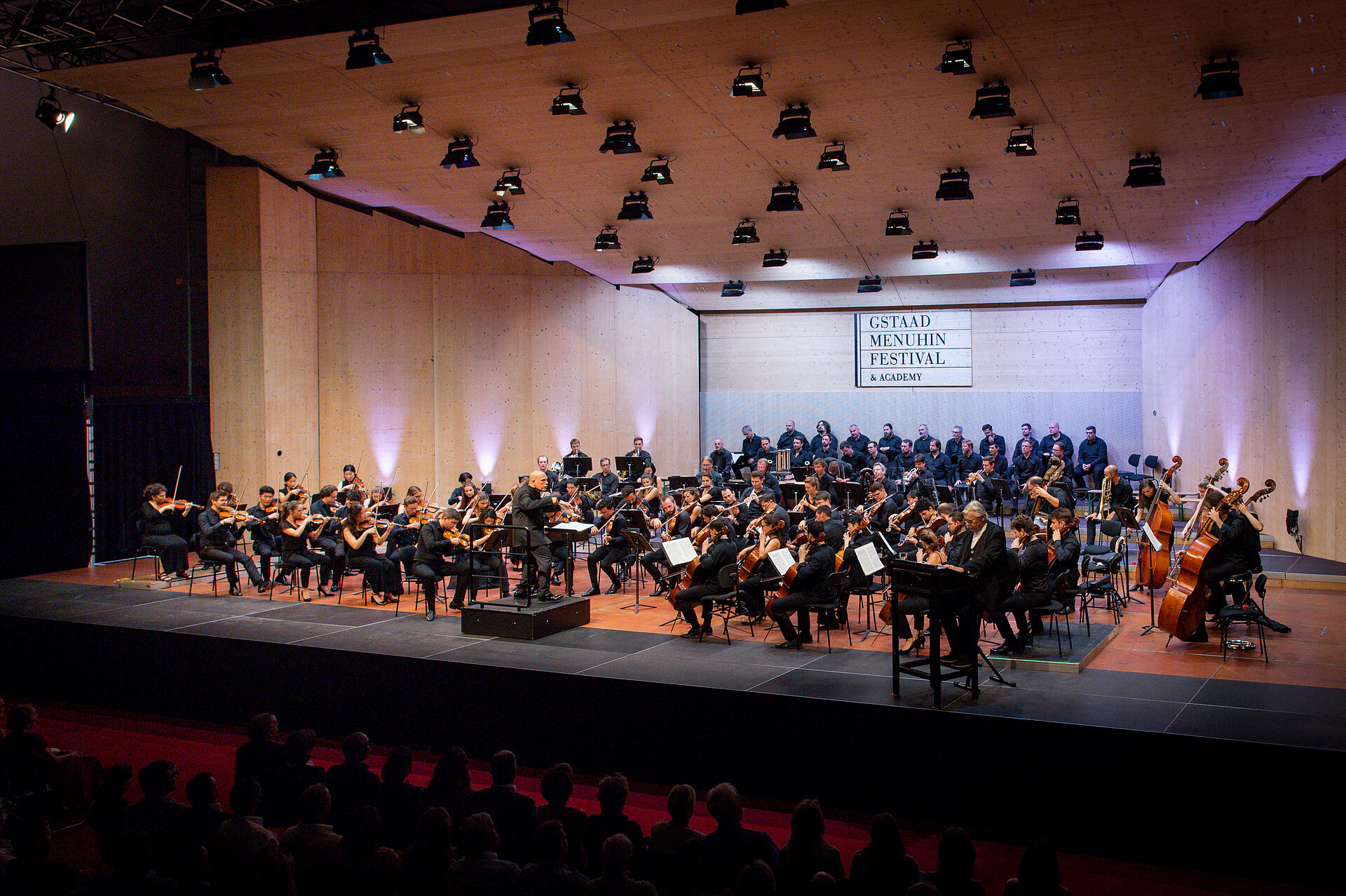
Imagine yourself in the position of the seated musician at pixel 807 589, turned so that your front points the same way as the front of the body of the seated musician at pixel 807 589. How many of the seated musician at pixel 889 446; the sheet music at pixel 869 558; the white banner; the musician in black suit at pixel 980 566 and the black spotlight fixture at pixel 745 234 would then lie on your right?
3

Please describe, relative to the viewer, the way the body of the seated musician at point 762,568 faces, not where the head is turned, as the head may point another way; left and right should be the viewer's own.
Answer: facing to the left of the viewer

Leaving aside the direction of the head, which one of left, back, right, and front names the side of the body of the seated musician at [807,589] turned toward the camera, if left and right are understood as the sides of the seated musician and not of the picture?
left

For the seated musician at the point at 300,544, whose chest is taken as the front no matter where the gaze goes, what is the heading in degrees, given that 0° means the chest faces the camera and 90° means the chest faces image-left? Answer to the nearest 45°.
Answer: approximately 315°

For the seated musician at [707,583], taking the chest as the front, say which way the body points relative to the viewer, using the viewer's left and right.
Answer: facing to the left of the viewer

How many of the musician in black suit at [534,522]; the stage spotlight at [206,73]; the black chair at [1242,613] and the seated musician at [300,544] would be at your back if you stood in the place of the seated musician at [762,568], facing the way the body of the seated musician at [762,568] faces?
1

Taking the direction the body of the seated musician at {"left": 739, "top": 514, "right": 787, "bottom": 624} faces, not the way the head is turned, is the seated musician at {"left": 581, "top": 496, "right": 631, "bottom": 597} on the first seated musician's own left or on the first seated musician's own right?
on the first seated musician's own right

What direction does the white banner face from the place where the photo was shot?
facing the viewer

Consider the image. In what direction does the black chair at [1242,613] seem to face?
to the viewer's left

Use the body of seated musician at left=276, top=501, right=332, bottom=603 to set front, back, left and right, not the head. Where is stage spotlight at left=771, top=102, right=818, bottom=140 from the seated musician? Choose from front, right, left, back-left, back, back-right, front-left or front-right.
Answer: front

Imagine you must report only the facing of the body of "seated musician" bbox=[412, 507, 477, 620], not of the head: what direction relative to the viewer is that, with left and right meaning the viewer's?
facing the viewer and to the right of the viewer

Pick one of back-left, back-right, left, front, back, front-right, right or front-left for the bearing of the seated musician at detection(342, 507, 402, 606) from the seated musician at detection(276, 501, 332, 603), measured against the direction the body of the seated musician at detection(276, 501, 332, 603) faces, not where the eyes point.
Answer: front

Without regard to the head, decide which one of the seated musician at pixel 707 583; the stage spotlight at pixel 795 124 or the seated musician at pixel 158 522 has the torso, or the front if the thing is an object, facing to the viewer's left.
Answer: the seated musician at pixel 707 583

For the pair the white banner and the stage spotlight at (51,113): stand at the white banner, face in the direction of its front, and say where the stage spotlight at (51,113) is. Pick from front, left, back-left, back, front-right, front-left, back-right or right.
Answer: front-right

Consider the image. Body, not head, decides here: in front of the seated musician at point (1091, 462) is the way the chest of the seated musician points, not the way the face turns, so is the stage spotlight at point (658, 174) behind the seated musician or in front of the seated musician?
in front

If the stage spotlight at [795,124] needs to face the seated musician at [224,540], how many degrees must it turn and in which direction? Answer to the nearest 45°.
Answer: approximately 90° to its left

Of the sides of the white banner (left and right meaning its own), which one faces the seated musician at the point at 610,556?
front

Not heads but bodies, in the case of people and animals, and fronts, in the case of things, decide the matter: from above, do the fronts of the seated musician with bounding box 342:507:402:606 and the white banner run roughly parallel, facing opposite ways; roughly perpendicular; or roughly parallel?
roughly perpendicular
